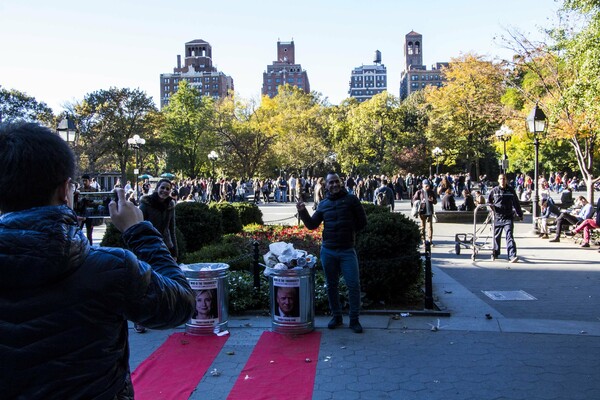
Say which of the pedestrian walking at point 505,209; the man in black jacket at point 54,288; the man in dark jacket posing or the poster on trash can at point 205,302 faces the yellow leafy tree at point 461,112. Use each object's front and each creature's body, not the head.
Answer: the man in black jacket

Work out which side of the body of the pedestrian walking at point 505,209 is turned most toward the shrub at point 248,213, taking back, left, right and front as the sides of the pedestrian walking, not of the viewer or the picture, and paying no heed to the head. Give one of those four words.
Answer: right

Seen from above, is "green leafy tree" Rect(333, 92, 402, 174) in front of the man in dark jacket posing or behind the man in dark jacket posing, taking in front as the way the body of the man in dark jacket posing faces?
behind

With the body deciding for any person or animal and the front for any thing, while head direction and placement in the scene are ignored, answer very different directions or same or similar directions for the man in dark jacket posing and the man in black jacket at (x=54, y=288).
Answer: very different directions

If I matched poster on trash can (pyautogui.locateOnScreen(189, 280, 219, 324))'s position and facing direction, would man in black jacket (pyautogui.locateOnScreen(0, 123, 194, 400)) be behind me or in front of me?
in front

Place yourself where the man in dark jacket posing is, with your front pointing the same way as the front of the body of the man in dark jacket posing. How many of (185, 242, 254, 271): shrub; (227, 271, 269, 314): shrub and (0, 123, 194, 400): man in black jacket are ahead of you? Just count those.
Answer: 1

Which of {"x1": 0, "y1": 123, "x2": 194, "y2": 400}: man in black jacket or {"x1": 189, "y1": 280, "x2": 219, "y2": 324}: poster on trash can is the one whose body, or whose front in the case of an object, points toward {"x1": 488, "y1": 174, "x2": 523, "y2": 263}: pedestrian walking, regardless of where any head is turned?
the man in black jacket

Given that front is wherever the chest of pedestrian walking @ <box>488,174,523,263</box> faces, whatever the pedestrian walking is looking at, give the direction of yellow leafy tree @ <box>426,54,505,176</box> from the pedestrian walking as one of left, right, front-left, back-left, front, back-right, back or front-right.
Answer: back

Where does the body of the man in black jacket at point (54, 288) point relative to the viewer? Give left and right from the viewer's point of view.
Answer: facing away from the viewer and to the right of the viewer

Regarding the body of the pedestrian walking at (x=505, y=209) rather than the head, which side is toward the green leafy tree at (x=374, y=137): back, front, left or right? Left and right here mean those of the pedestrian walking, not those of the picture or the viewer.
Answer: back

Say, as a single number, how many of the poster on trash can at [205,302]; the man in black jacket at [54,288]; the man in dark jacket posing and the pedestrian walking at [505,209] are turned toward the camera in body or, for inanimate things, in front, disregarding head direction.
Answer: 3
